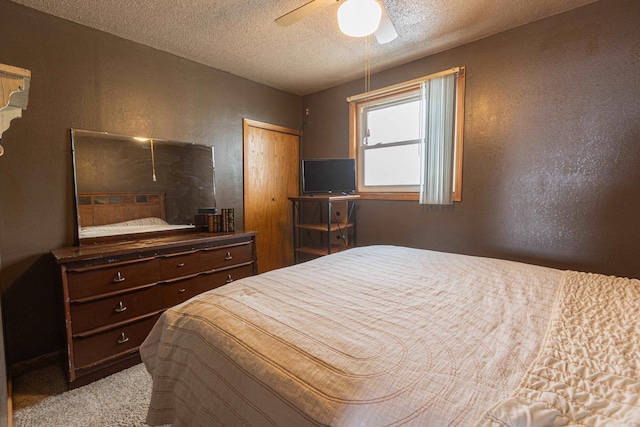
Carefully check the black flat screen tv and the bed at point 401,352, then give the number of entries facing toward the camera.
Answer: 1

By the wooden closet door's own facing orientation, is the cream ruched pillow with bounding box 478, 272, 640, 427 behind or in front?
in front

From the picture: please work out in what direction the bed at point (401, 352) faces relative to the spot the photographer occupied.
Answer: facing away from the viewer and to the left of the viewer

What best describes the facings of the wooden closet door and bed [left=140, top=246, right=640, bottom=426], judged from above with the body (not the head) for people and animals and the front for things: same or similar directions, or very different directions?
very different directions

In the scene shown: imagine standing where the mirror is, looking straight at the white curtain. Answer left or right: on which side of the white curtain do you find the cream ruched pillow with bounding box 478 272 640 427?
right

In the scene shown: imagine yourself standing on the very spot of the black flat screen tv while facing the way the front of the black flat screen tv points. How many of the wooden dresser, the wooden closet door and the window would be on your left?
1

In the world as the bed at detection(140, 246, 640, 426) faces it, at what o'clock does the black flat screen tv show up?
The black flat screen tv is roughly at 1 o'clock from the bed.

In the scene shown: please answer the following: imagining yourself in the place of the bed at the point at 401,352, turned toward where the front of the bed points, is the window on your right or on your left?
on your right

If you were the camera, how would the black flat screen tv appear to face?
facing the viewer

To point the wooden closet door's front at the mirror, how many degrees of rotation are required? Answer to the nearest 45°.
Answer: approximately 90° to its right

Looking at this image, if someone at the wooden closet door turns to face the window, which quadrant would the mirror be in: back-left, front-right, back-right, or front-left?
back-right

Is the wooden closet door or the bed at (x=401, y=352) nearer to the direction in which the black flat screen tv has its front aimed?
the bed

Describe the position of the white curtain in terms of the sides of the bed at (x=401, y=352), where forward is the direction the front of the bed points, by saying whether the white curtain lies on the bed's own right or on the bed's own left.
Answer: on the bed's own right

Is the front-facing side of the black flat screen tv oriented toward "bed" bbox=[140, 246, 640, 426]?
yes

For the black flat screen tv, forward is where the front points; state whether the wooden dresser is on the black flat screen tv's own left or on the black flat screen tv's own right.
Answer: on the black flat screen tv's own right

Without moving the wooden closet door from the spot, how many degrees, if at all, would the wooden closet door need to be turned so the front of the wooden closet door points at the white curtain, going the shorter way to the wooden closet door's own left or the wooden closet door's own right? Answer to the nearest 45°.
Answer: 0° — it already faces it

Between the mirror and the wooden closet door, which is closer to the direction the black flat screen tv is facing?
the mirror

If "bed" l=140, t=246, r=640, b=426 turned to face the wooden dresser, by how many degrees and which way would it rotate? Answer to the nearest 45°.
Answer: approximately 45° to its left
